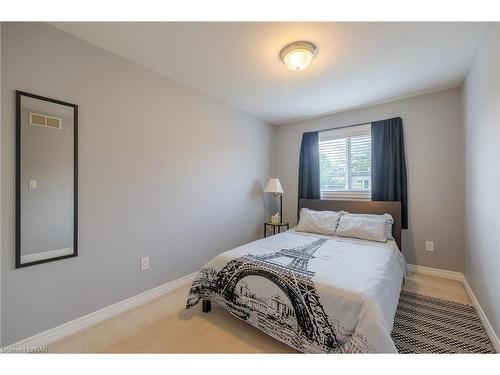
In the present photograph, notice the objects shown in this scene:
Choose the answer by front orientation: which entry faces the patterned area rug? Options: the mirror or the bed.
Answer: the mirror

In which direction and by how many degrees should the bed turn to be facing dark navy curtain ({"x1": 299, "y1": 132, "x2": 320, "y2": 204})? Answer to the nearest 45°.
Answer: approximately 135° to its right

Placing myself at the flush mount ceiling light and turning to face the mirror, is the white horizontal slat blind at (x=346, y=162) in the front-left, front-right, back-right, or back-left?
back-right

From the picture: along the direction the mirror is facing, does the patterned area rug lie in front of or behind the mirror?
in front

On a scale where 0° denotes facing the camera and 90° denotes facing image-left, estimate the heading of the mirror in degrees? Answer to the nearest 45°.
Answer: approximately 315°

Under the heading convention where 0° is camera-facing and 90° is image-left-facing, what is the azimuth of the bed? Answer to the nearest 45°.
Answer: approximately 45°

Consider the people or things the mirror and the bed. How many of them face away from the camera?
0
